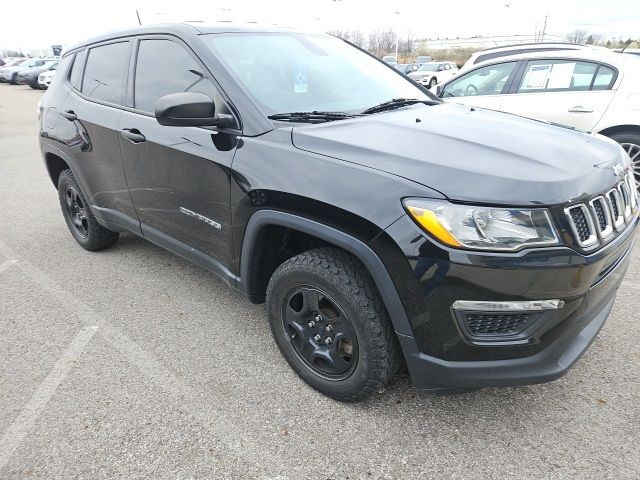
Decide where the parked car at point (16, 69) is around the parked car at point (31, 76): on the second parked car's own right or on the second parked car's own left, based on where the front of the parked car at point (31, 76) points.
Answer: on the second parked car's own right

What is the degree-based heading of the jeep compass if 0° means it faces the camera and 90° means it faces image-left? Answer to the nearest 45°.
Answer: approximately 315°

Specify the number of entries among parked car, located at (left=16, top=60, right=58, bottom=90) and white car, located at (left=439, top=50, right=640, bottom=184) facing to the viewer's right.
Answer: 0

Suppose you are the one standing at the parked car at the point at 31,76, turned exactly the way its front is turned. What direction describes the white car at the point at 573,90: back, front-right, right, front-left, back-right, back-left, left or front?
front-left

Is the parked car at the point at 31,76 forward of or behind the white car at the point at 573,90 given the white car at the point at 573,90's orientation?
forward

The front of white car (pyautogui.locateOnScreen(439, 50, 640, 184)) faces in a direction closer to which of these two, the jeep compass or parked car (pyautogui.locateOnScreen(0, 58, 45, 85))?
the parked car

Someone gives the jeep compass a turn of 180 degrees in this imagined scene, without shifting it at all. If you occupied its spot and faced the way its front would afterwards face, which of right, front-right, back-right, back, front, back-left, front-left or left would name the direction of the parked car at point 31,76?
front

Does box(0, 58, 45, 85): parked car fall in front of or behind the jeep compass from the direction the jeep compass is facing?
behind

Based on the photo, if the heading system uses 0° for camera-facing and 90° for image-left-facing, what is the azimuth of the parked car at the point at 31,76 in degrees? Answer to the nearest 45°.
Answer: approximately 45°

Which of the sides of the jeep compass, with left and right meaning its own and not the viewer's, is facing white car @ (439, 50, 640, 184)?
left

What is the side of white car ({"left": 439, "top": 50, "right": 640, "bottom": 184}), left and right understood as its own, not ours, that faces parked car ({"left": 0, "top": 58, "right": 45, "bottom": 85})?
front
